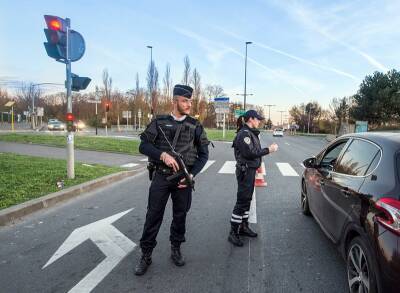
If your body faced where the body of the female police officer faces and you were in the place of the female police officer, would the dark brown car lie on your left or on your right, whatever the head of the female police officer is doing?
on your right

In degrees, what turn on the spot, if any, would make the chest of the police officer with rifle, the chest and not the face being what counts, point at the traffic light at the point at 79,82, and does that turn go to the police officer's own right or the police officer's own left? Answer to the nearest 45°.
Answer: approximately 135° to the police officer's own right

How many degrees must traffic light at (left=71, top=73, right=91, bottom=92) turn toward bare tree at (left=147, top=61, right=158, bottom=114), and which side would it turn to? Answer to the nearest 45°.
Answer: approximately 90° to its left

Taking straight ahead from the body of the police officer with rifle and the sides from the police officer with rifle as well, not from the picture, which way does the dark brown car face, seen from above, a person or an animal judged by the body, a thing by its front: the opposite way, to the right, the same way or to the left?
the opposite way

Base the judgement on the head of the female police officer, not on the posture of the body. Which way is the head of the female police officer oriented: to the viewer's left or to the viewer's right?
to the viewer's right

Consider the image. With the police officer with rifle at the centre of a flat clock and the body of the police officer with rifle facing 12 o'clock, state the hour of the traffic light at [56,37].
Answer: The traffic light is roughly at 5 o'clock from the police officer with rifle.

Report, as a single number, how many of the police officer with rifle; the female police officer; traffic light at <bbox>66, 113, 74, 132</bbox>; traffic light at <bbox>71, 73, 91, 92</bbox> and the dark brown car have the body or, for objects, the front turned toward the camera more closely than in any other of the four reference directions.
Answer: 2

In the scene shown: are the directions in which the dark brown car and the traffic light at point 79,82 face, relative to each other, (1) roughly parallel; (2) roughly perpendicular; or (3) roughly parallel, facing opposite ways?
roughly perpendicular

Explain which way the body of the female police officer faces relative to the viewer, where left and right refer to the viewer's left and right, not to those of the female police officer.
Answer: facing to the right of the viewer

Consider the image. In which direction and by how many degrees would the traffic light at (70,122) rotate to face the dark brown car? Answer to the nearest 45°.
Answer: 0° — it already faces it

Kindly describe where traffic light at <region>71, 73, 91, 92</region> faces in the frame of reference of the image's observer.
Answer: facing to the right of the viewer
